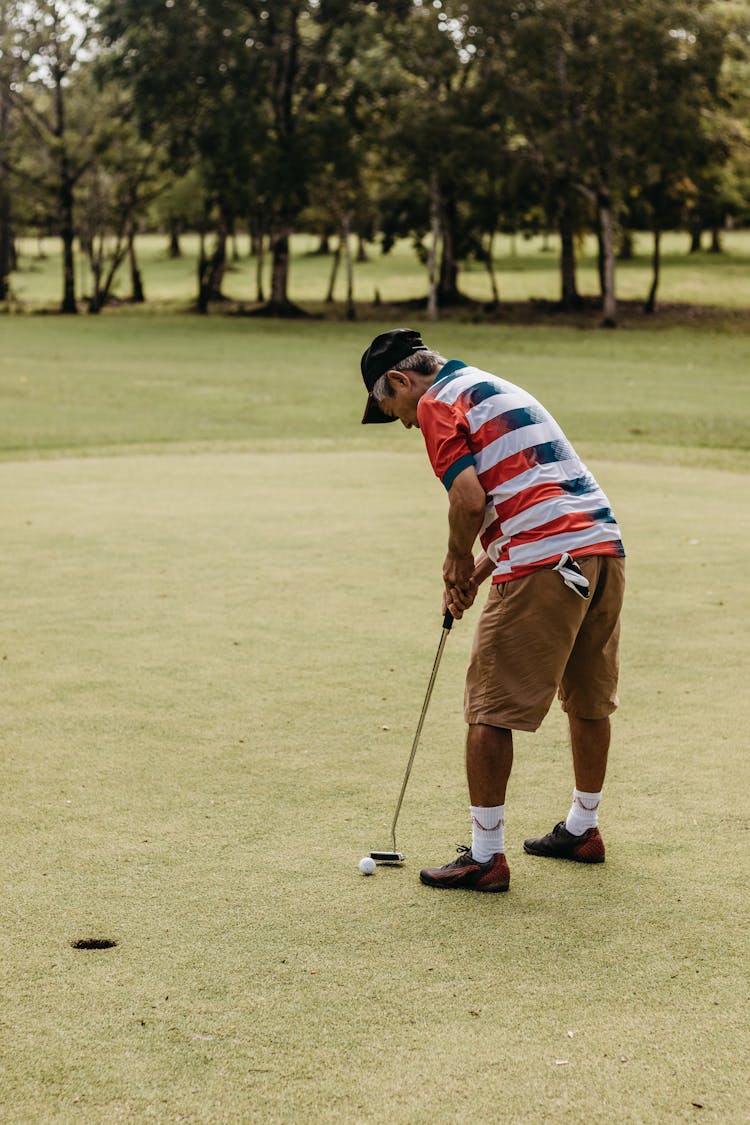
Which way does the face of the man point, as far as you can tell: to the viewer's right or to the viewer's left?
to the viewer's left

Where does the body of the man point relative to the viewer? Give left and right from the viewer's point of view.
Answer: facing away from the viewer and to the left of the viewer
